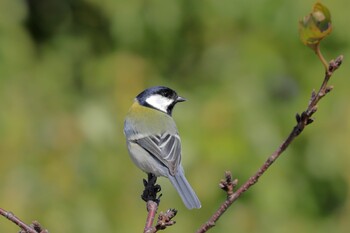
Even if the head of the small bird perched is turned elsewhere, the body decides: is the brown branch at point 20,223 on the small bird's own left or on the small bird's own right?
on the small bird's own left
